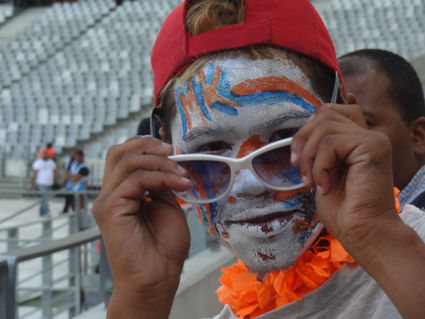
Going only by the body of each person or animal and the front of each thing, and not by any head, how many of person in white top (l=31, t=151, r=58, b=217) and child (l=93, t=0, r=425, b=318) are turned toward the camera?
2

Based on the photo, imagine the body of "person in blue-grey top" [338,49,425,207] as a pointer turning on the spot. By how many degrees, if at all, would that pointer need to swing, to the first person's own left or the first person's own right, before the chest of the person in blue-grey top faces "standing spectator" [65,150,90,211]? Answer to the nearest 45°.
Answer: approximately 90° to the first person's own right

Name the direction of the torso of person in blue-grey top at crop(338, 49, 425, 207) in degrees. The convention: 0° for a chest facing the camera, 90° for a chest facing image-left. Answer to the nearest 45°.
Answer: approximately 45°

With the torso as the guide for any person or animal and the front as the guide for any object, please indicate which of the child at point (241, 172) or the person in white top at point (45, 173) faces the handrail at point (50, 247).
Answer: the person in white top

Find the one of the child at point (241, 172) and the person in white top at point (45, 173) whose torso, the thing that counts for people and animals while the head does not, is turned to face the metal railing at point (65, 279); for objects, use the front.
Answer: the person in white top

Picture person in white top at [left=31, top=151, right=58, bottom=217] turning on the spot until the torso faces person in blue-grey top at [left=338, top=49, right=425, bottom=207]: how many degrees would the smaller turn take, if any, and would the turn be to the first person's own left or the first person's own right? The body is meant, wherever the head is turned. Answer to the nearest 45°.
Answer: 0° — they already face them

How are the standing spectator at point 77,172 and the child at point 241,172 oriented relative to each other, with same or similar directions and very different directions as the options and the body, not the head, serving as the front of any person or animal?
same or similar directions

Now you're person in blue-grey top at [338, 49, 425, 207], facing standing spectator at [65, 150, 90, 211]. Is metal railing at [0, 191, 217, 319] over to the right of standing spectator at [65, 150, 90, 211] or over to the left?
left

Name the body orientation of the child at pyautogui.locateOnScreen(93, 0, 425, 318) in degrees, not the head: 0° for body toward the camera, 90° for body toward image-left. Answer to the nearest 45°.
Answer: approximately 0°

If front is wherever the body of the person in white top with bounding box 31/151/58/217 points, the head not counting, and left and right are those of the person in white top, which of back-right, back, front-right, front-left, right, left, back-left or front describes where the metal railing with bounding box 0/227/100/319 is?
front

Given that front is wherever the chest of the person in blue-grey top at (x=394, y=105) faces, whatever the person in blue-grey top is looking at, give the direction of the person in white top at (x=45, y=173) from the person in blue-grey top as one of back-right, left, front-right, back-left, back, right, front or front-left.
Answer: right

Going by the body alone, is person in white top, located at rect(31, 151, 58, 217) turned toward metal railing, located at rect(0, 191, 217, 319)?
yes

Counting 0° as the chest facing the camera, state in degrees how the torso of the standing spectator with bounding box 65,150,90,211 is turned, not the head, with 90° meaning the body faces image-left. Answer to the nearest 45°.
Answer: approximately 45°

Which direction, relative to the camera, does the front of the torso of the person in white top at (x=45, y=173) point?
toward the camera

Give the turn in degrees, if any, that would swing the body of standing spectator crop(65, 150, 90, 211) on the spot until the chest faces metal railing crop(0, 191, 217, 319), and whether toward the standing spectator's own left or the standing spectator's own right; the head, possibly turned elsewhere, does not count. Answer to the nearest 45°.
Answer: approximately 45° to the standing spectator's own left
